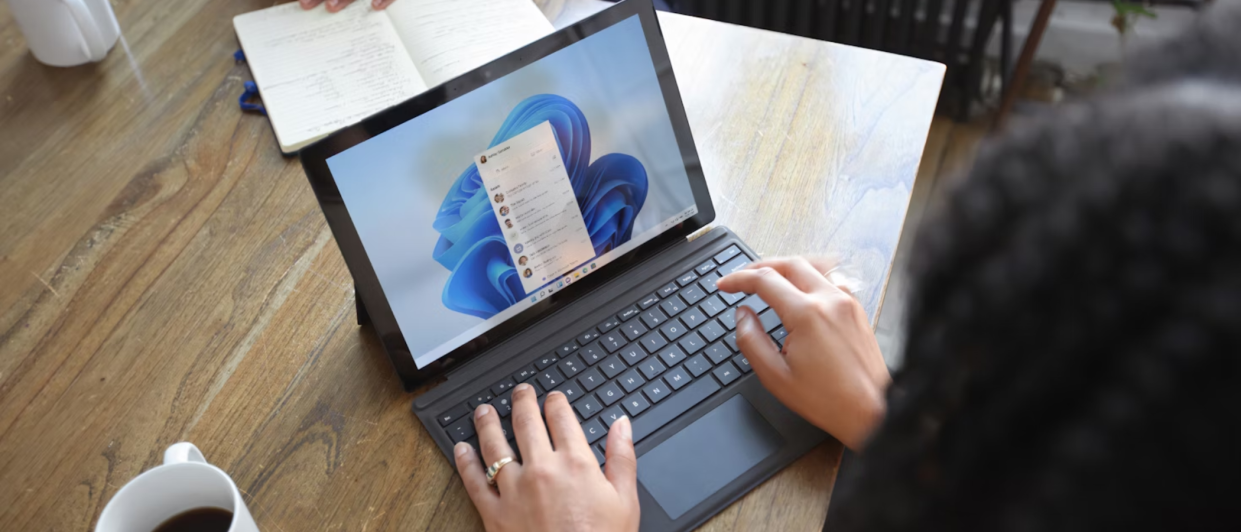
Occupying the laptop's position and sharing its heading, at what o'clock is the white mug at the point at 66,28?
The white mug is roughly at 6 o'clock from the laptop.

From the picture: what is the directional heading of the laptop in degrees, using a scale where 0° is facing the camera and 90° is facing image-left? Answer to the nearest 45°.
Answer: approximately 315°
